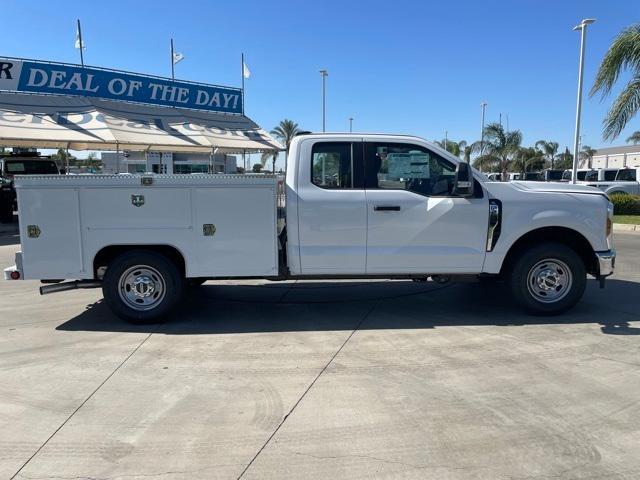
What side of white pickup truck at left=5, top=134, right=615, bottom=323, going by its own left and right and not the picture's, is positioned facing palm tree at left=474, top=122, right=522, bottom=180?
left

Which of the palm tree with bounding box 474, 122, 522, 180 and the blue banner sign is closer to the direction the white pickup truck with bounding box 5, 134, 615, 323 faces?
the palm tree

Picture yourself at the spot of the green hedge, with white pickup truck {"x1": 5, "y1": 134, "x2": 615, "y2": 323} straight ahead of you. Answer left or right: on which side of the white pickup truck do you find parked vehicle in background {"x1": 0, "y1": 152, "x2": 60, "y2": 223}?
right

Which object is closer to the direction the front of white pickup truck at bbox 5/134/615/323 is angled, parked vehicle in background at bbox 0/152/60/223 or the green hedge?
the green hedge

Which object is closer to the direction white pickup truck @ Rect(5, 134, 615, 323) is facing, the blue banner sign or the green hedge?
the green hedge

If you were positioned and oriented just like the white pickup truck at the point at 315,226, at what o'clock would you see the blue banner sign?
The blue banner sign is roughly at 8 o'clock from the white pickup truck.

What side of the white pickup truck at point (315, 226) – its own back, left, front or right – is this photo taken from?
right

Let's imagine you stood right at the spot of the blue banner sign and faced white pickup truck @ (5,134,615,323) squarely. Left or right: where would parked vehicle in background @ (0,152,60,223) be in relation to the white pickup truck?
right

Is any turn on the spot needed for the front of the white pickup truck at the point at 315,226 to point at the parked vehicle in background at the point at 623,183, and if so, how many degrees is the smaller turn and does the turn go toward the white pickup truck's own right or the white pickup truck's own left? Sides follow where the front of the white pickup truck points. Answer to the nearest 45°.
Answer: approximately 45° to the white pickup truck's own left

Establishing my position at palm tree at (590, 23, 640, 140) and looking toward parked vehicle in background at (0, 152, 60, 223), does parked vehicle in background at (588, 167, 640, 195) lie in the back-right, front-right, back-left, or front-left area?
back-right

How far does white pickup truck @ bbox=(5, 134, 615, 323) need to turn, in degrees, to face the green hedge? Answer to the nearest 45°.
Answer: approximately 45° to its left

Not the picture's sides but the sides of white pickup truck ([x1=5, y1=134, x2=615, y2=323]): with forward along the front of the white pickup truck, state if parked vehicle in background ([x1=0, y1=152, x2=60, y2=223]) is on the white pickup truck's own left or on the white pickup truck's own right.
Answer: on the white pickup truck's own left
